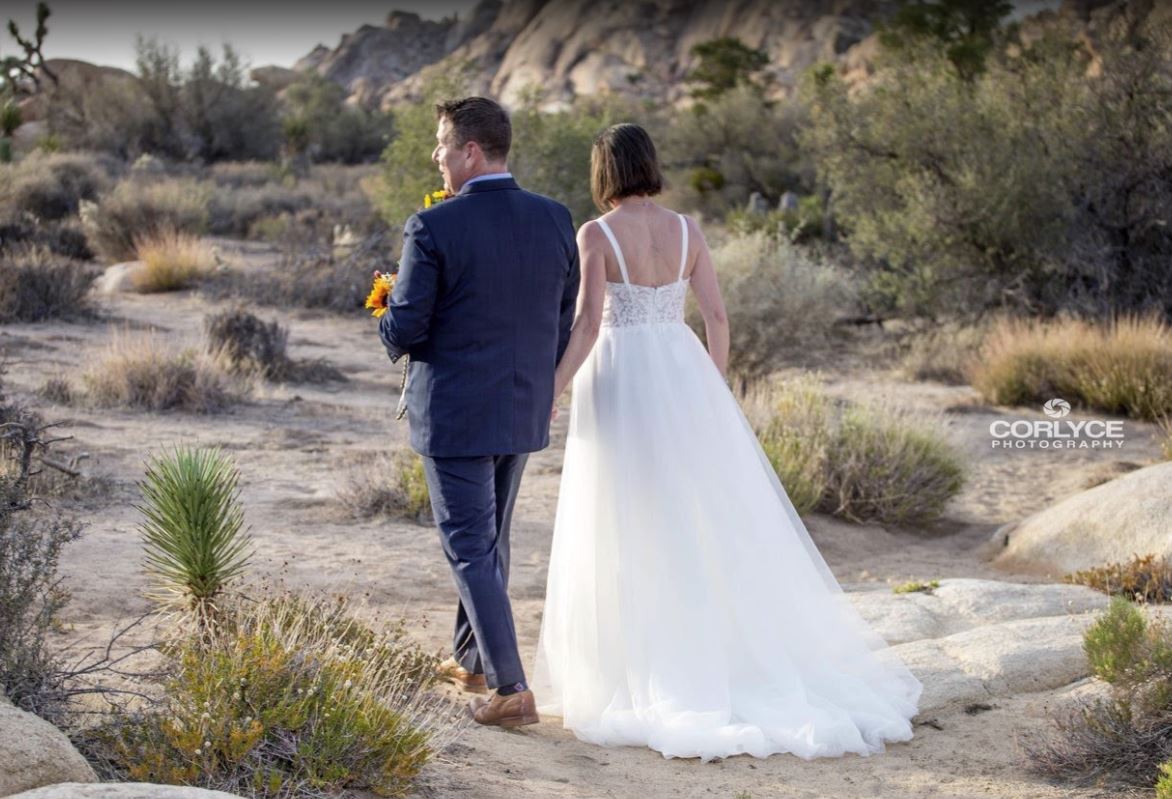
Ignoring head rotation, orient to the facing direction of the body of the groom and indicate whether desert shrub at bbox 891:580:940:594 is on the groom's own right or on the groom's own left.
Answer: on the groom's own right

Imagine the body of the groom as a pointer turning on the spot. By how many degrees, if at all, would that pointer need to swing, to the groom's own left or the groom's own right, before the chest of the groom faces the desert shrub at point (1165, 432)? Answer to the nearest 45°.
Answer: approximately 90° to the groom's own right

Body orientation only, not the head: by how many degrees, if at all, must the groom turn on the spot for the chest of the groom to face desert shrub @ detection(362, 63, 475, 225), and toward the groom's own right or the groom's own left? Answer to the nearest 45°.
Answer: approximately 45° to the groom's own right

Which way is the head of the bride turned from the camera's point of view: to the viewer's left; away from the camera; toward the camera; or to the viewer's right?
away from the camera

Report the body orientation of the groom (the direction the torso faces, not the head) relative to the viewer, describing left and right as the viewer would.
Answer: facing away from the viewer and to the left of the viewer

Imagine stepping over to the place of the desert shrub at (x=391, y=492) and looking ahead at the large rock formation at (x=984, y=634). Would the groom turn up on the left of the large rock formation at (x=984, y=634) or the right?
right

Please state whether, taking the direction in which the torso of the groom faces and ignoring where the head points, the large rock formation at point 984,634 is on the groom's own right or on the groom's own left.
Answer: on the groom's own right

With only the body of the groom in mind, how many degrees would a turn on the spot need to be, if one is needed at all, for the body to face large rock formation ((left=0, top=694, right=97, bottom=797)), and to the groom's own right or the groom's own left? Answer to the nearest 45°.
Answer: approximately 90° to the groom's own left

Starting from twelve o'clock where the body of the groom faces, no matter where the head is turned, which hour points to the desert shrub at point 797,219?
The desert shrub is roughly at 2 o'clock from the groom.

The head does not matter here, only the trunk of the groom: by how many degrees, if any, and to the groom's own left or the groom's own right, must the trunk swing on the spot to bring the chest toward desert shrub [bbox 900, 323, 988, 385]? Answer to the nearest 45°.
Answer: approximately 90° to the groom's own right
